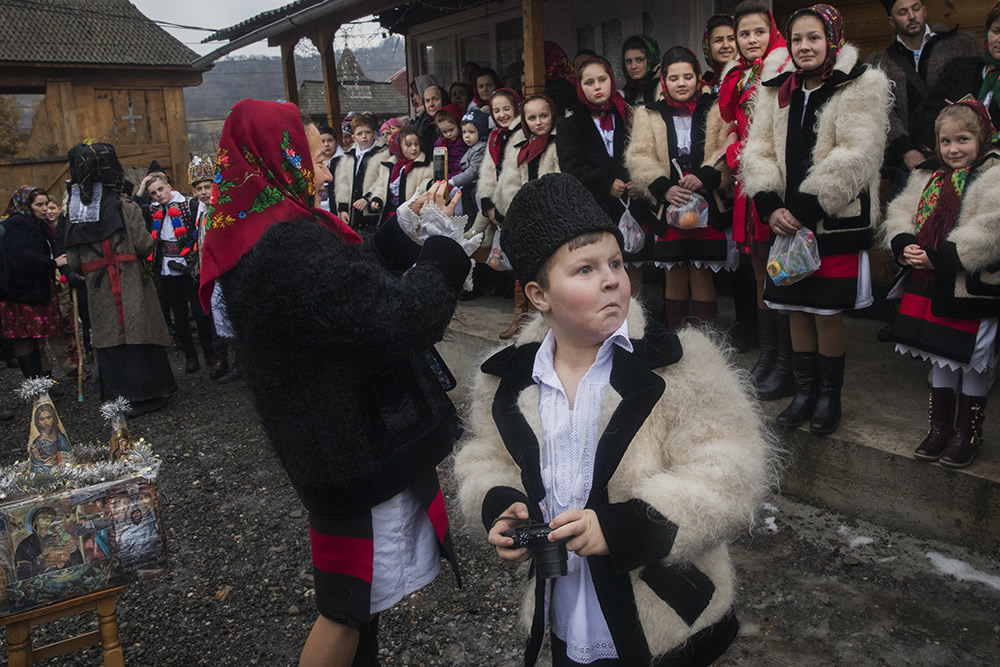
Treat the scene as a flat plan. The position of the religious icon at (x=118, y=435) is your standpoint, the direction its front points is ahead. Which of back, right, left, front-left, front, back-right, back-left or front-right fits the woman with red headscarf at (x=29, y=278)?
back

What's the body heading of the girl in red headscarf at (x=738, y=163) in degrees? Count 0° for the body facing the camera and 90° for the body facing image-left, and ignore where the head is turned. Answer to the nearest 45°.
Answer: approximately 45°

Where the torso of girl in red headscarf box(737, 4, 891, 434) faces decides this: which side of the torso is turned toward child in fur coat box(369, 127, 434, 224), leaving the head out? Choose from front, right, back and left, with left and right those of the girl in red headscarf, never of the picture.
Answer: right

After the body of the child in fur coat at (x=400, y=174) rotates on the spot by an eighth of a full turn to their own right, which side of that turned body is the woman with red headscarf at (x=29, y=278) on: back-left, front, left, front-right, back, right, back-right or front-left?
front-right

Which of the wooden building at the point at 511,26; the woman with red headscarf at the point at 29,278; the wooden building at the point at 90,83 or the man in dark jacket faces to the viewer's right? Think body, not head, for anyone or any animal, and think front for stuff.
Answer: the woman with red headscarf

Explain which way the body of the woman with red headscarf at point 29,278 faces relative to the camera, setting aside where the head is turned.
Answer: to the viewer's right

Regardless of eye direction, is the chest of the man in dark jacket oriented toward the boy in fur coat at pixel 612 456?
yes
